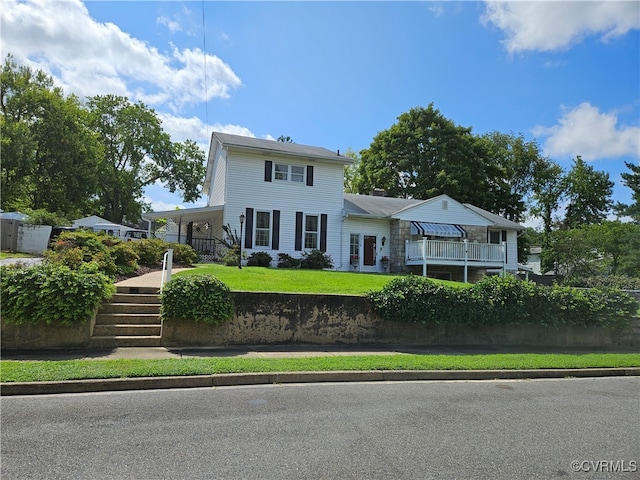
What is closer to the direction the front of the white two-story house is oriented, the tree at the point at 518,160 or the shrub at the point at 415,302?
the shrub

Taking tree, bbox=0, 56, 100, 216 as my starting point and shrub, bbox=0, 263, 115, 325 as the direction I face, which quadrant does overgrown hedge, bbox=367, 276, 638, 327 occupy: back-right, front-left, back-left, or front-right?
front-left

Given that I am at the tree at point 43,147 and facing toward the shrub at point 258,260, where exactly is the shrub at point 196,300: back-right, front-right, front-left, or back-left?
front-right

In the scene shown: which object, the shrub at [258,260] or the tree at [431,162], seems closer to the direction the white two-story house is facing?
the shrub

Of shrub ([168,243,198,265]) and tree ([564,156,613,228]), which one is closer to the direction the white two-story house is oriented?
the shrub

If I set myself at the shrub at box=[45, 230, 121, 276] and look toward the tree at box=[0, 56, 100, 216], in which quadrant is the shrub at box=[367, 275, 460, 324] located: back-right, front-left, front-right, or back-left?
back-right

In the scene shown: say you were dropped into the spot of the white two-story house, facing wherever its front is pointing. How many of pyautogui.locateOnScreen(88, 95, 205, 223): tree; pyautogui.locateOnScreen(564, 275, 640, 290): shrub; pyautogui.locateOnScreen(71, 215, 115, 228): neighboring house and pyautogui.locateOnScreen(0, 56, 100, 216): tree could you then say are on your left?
1

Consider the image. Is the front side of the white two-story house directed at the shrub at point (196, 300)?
yes

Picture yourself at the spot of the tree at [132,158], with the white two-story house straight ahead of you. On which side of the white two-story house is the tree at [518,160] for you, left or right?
left

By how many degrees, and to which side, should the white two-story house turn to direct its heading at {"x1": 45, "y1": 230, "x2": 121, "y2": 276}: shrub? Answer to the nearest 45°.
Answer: approximately 45° to its right

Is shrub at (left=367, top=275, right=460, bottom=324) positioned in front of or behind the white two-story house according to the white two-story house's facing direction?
in front

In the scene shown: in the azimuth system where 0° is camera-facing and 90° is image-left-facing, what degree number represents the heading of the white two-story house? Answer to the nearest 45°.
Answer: approximately 0°

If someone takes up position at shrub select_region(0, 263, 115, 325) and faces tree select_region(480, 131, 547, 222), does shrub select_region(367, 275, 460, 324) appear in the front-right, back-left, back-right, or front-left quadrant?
front-right

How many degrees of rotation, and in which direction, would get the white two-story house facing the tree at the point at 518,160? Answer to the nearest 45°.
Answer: approximately 135° to its left

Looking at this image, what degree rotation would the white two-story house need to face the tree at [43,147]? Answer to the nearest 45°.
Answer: approximately 90° to its right

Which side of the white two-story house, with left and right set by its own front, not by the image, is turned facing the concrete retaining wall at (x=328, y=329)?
front

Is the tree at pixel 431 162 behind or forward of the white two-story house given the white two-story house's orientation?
behind

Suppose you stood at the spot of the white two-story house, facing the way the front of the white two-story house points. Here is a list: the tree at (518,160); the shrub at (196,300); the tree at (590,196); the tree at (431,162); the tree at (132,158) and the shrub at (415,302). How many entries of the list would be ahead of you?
2

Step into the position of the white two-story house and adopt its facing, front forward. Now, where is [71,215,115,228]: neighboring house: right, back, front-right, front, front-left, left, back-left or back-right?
right

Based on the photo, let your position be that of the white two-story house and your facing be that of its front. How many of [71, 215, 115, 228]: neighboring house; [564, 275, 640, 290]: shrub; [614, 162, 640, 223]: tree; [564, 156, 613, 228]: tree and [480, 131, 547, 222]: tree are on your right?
1

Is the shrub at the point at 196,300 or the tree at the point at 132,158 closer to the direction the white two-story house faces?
the shrub

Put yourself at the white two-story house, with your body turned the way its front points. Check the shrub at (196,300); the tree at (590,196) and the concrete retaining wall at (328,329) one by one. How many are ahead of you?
2
